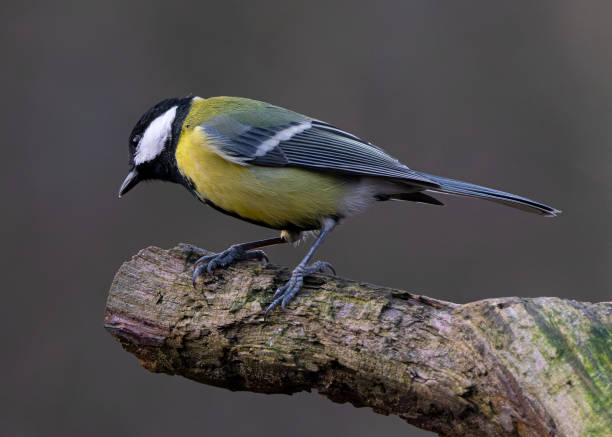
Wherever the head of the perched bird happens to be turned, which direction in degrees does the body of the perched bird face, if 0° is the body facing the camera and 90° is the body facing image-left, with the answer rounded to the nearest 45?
approximately 90°
